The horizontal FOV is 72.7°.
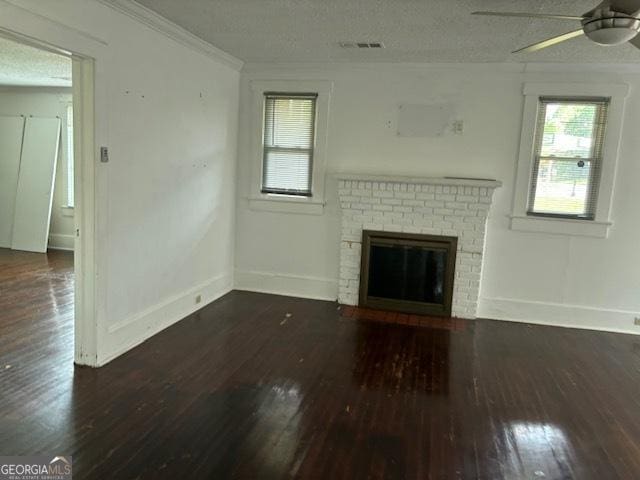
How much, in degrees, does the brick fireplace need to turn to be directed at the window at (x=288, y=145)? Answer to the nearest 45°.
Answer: approximately 90° to its right

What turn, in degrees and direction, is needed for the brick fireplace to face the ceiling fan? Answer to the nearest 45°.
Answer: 0° — it already faces it

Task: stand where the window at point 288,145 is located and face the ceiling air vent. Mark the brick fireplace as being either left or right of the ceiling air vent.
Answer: left

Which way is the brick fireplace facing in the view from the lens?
facing the viewer
